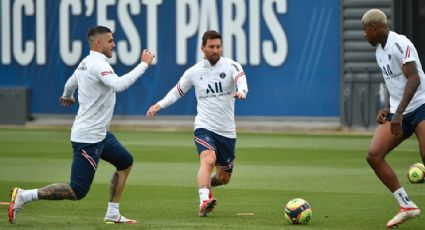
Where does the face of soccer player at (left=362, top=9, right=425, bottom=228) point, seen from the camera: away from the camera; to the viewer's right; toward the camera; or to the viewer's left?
to the viewer's left

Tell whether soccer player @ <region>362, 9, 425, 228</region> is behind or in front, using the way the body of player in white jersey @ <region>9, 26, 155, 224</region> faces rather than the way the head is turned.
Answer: in front

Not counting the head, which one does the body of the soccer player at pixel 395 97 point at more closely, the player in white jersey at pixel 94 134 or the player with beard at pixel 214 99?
the player in white jersey

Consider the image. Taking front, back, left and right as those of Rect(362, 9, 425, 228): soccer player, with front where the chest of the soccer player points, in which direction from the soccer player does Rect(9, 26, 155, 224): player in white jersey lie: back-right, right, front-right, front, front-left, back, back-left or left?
front-right

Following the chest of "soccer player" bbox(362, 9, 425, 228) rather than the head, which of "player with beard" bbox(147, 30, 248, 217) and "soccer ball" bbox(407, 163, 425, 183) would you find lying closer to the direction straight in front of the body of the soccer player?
the player with beard

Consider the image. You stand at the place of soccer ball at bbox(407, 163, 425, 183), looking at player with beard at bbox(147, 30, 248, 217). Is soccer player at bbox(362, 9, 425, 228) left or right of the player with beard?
left

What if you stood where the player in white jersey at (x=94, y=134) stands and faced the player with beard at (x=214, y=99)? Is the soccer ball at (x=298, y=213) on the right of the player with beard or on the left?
right

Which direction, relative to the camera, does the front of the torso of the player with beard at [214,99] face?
toward the camera

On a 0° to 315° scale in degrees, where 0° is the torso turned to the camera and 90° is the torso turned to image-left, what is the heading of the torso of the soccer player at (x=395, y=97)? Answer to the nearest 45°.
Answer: approximately 45°

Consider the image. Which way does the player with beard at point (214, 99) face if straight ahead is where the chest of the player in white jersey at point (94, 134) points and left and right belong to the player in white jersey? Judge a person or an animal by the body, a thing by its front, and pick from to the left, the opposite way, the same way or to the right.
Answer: to the right

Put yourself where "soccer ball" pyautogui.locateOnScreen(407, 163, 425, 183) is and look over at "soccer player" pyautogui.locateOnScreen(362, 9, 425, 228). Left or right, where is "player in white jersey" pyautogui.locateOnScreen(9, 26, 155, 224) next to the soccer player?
right
